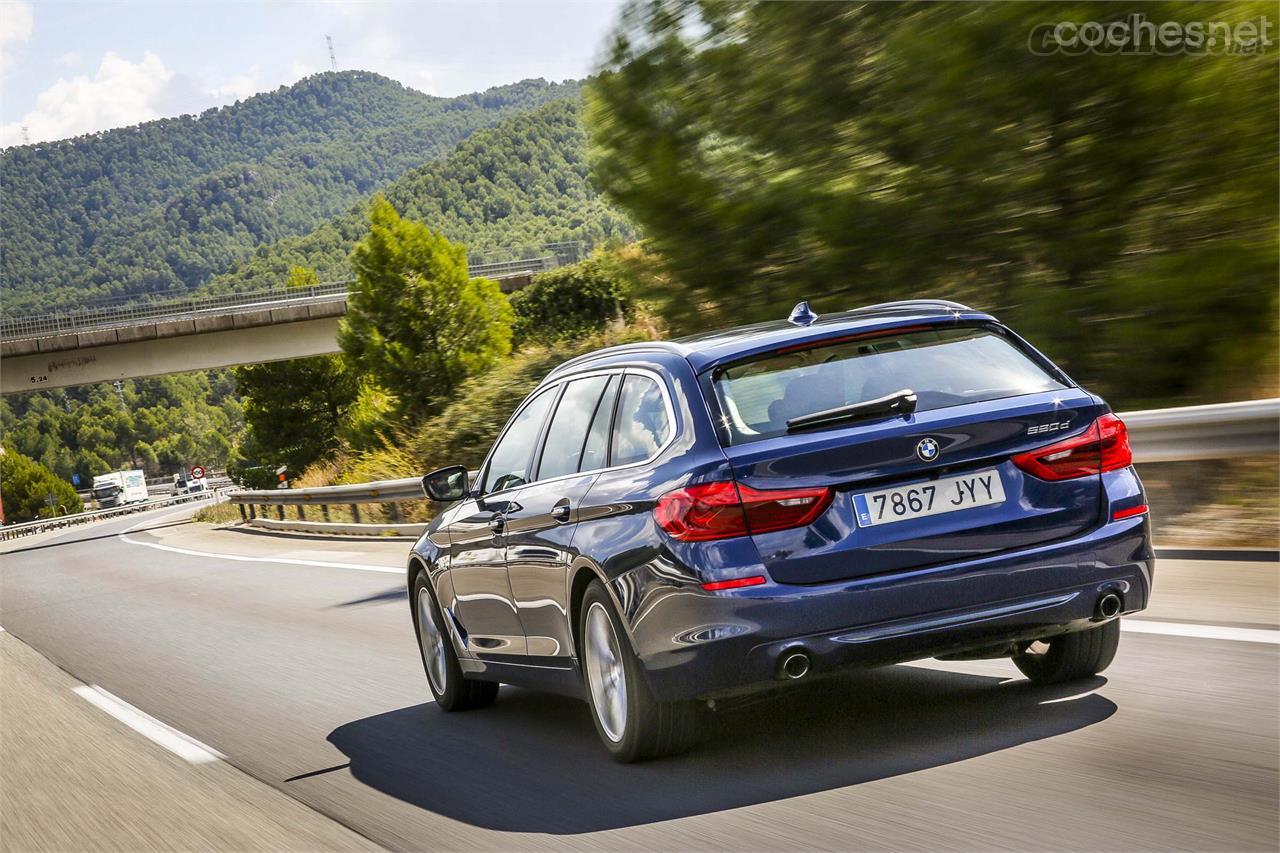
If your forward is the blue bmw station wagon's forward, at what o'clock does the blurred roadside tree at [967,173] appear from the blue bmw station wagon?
The blurred roadside tree is roughly at 2 o'clock from the blue bmw station wagon.

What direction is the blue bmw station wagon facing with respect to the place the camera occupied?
facing away from the viewer and to the left of the viewer

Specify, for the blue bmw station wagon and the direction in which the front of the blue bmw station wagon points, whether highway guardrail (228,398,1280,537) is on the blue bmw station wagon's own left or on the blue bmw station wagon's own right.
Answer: on the blue bmw station wagon's own right

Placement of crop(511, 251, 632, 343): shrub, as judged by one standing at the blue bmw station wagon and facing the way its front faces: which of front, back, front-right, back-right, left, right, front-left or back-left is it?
front-right
